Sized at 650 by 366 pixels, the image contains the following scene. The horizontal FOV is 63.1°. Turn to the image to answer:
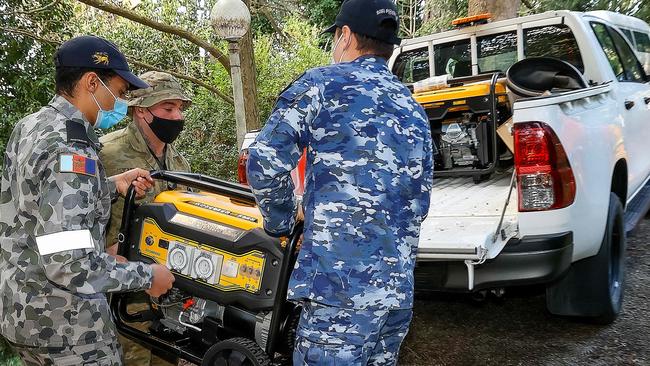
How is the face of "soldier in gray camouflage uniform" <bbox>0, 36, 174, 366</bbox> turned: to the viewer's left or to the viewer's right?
to the viewer's right

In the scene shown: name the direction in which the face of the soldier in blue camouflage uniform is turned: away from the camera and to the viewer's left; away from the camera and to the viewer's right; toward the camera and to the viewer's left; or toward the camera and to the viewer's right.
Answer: away from the camera and to the viewer's left

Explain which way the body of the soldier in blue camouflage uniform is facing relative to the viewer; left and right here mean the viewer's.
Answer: facing away from the viewer and to the left of the viewer

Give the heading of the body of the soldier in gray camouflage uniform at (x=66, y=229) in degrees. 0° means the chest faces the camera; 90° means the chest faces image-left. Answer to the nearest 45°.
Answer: approximately 270°

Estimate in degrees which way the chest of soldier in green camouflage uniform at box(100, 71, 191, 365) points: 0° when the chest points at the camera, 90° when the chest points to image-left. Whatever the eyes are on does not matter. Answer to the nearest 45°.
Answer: approximately 315°

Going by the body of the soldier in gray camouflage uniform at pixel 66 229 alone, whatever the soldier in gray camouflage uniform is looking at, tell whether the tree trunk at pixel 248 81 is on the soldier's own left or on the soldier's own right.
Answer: on the soldier's own left

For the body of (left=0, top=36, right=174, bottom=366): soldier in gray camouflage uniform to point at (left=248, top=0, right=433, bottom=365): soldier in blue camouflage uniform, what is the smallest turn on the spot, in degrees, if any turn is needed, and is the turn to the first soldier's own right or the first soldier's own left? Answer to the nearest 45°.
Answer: approximately 45° to the first soldier's own right

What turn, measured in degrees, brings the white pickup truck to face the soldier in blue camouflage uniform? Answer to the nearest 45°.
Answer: approximately 180°

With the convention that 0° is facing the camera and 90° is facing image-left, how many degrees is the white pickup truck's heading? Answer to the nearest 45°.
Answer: approximately 225°

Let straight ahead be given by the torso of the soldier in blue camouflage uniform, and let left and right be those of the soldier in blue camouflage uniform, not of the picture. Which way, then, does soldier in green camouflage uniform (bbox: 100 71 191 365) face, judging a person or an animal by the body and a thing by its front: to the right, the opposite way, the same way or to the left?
the opposite way

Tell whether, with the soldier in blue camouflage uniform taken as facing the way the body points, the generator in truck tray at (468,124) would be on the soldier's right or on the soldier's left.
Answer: on the soldier's right

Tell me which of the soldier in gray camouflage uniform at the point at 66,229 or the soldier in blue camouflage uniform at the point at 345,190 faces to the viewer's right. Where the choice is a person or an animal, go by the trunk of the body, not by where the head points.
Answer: the soldier in gray camouflage uniform

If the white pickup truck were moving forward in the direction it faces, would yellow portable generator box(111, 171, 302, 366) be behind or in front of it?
behind
